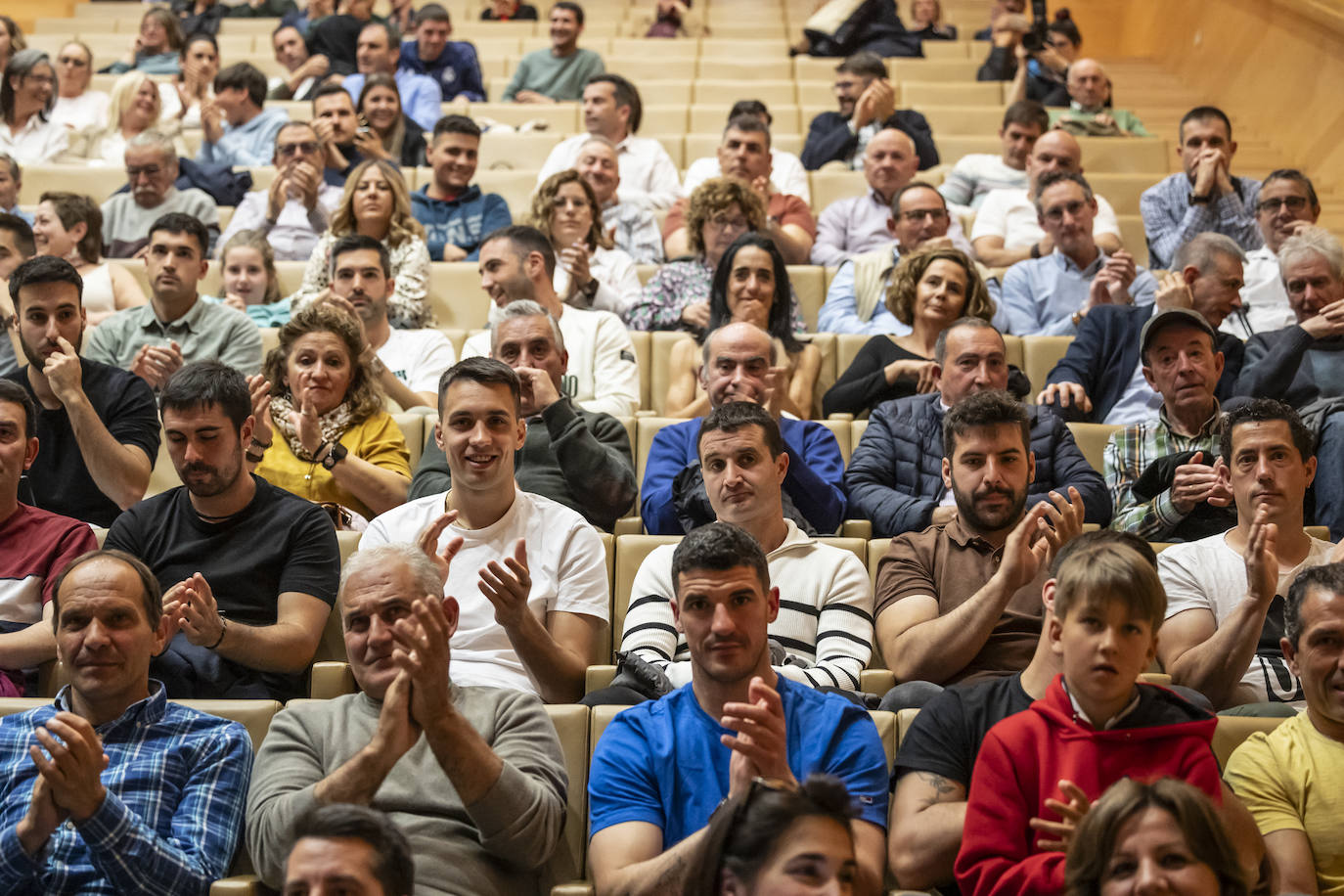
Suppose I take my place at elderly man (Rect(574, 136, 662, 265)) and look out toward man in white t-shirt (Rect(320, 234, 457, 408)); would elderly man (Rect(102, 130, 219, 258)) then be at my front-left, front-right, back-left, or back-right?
front-right

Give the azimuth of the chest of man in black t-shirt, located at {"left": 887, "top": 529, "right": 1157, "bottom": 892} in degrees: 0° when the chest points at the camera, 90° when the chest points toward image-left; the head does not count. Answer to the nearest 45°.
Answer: approximately 0°

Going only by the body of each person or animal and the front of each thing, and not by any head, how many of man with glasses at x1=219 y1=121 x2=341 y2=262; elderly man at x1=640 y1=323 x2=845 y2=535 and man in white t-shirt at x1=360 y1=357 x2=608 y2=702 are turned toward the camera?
3

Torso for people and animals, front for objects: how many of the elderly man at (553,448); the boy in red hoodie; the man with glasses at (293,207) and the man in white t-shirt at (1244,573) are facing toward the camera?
4

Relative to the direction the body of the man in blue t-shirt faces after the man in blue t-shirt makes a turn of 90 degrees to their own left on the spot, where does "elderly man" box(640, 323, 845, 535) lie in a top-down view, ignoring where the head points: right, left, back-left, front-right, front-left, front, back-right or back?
left

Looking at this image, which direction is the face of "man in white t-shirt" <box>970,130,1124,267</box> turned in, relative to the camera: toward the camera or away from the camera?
toward the camera

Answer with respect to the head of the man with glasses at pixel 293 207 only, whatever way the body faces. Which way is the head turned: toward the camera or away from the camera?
toward the camera

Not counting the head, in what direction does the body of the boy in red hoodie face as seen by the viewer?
toward the camera

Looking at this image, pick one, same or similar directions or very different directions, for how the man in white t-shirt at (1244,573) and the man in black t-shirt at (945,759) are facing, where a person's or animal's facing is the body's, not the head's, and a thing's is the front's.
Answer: same or similar directions

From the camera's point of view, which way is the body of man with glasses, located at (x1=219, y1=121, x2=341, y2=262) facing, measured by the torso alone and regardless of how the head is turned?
toward the camera

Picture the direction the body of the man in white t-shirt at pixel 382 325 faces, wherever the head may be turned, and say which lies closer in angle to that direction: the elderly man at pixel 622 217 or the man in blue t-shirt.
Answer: the man in blue t-shirt

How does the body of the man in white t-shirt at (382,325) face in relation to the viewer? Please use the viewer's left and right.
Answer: facing the viewer

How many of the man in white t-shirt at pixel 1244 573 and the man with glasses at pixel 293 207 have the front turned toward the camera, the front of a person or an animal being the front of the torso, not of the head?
2

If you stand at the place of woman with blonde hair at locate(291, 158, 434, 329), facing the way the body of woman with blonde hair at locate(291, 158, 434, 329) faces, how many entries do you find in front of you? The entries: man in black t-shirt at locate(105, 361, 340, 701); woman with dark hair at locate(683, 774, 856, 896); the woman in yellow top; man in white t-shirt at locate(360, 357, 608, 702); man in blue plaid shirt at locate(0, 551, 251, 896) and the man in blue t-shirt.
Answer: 6

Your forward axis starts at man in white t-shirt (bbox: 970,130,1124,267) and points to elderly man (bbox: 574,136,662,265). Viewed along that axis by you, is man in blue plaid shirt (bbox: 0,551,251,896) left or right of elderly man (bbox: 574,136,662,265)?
left

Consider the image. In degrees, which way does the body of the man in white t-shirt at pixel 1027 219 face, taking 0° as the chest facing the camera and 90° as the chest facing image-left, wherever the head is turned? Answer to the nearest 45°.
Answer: approximately 0°

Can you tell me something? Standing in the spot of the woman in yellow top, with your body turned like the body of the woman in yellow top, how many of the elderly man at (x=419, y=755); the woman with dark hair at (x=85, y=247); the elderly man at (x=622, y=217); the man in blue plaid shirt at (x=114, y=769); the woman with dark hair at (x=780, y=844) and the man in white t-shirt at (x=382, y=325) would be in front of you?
3

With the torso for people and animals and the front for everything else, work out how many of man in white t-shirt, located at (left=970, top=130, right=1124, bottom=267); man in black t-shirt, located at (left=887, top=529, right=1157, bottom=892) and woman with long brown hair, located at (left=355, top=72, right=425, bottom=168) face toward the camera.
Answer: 3

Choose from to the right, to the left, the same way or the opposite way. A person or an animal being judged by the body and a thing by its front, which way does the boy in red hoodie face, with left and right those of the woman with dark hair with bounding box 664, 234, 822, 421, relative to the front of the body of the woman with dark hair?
the same way

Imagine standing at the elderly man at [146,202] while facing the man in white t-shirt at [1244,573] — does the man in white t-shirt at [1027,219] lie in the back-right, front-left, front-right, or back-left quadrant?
front-left

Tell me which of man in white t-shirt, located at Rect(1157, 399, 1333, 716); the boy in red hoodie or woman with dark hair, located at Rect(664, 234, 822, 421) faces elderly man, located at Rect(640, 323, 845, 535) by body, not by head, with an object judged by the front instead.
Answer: the woman with dark hair

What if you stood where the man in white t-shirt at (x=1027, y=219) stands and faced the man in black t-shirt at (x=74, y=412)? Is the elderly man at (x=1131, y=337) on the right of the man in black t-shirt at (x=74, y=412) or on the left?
left

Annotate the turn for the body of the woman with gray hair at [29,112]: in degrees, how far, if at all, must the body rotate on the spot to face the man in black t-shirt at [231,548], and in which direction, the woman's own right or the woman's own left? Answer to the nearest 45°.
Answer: approximately 45° to the woman's own right

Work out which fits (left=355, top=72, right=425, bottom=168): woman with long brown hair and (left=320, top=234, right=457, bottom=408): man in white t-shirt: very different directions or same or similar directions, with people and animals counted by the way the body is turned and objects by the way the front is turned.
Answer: same or similar directions
